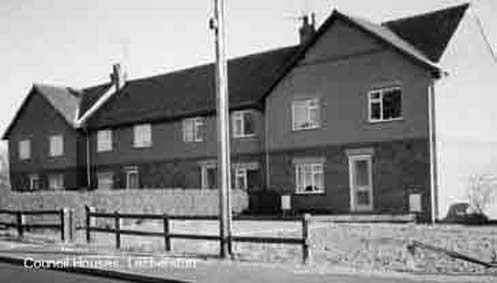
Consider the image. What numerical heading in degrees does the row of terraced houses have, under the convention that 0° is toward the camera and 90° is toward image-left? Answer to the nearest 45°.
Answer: approximately 45°

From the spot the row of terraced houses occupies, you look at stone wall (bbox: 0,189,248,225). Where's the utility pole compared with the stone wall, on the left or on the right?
left

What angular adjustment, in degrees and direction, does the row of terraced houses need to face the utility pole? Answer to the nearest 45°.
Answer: approximately 45° to its left
